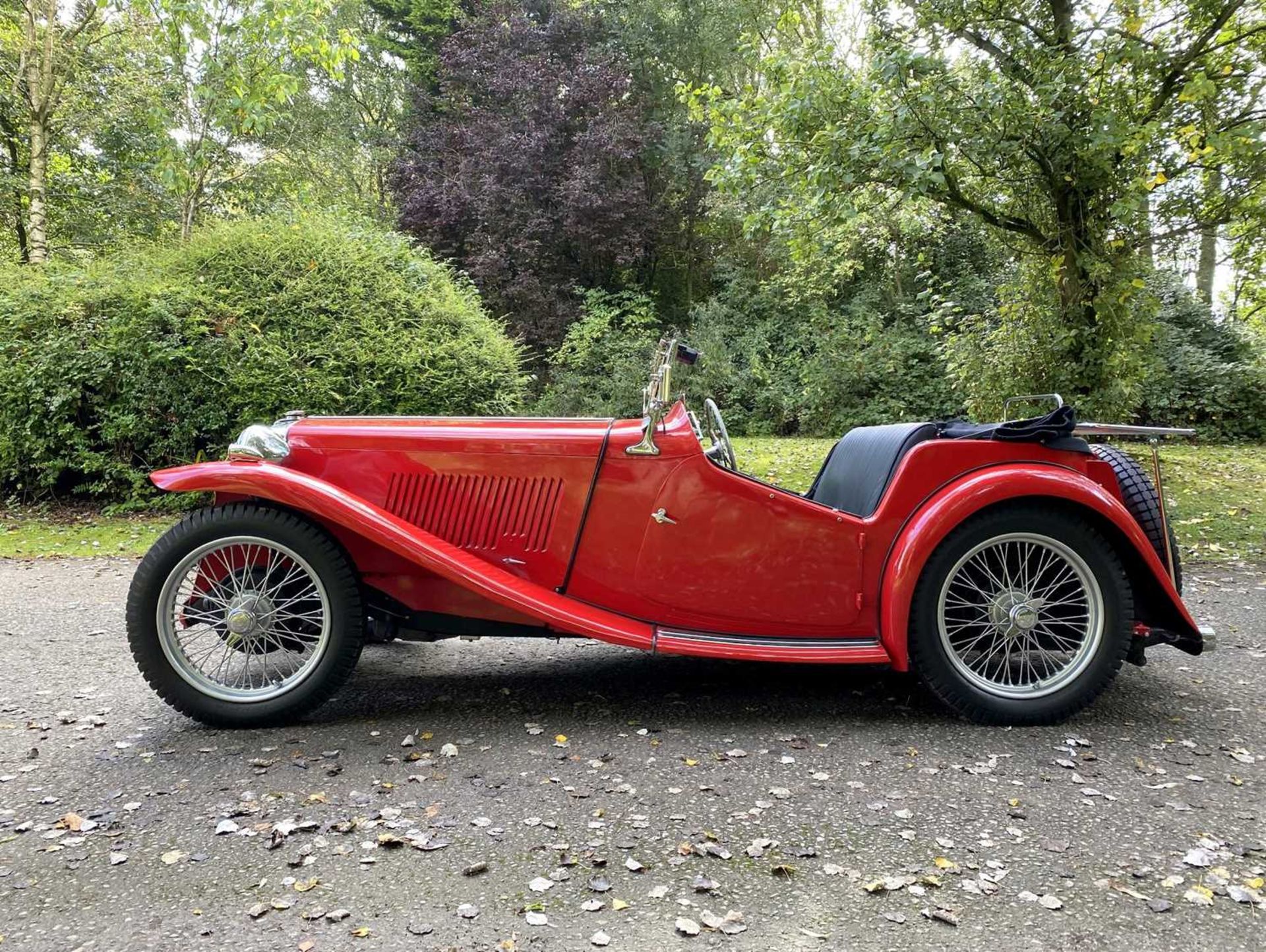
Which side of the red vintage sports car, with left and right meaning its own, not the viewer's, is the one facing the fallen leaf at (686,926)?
left

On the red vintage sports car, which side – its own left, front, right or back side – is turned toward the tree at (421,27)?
right

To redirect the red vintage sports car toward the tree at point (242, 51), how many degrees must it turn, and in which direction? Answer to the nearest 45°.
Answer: approximately 45° to its right

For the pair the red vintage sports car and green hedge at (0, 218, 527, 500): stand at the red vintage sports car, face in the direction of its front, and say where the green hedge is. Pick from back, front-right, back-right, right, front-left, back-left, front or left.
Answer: front-right

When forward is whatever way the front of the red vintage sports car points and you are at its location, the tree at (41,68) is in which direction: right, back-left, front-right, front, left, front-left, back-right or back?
front-right

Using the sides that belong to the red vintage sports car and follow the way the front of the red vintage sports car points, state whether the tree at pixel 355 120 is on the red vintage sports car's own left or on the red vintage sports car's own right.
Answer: on the red vintage sports car's own right

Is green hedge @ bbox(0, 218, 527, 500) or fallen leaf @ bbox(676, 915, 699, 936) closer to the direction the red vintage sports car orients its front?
the green hedge

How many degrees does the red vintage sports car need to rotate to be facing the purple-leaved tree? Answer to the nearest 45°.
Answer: approximately 90° to its right

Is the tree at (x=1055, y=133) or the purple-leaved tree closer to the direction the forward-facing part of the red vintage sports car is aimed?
the purple-leaved tree

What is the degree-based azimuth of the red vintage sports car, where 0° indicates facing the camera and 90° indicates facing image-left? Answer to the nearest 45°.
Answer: approximately 90°

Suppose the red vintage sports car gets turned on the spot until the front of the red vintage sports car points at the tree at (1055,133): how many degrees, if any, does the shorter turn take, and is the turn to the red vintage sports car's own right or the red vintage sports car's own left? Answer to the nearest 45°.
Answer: approximately 135° to the red vintage sports car's own right
